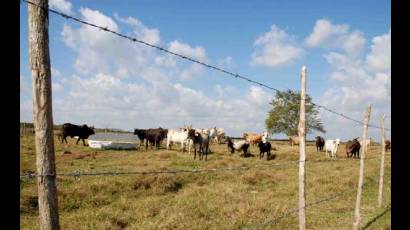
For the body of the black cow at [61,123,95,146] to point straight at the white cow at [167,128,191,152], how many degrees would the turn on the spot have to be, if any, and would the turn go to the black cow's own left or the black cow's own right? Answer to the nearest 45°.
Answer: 0° — it already faces it

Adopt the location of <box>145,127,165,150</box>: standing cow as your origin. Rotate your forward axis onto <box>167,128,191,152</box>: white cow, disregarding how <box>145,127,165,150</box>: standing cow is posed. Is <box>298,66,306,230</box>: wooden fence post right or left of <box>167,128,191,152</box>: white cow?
right

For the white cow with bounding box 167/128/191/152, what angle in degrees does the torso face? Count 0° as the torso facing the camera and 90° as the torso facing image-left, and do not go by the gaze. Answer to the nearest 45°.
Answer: approximately 315°

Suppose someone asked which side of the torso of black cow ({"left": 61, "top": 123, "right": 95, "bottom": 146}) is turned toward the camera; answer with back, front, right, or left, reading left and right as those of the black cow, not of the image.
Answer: right

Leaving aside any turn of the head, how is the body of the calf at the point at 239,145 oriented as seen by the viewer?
to the viewer's left
